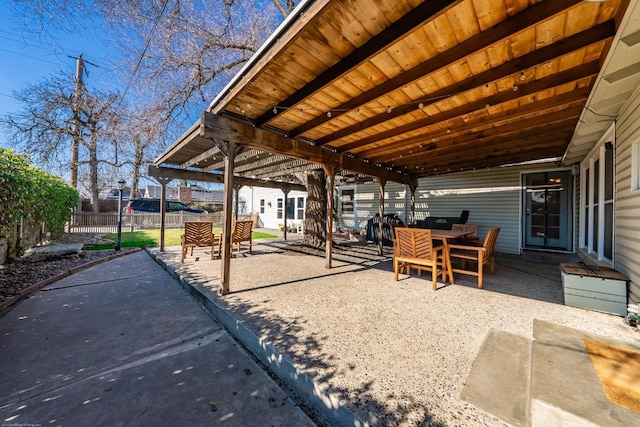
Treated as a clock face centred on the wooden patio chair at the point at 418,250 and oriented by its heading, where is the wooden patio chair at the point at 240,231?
the wooden patio chair at the point at 240,231 is roughly at 8 o'clock from the wooden patio chair at the point at 418,250.

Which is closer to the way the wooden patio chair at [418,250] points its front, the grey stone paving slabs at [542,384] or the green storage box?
the green storage box

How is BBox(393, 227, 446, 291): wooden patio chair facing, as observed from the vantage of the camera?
facing away from the viewer and to the right of the viewer

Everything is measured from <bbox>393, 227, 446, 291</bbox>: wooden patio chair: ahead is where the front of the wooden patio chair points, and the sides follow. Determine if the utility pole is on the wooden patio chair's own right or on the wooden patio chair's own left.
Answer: on the wooden patio chair's own left

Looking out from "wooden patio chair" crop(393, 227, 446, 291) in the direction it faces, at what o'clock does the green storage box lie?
The green storage box is roughly at 2 o'clock from the wooden patio chair.

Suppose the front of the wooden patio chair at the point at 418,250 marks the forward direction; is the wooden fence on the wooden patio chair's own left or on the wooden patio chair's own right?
on the wooden patio chair's own left

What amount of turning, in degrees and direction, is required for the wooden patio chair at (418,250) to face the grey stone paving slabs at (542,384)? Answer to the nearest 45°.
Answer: approximately 135° to its right

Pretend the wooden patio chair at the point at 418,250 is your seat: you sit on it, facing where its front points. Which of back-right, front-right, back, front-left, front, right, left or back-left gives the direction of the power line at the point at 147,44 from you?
back-left

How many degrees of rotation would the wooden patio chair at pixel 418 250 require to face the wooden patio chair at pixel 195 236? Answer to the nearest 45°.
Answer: approximately 135° to its left

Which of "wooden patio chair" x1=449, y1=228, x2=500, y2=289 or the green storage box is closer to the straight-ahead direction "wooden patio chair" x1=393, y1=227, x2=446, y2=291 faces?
the wooden patio chair

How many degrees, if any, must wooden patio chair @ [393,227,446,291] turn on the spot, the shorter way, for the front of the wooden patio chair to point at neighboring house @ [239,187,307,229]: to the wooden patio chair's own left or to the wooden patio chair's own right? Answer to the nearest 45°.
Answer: approximately 90° to the wooden patio chair's own left

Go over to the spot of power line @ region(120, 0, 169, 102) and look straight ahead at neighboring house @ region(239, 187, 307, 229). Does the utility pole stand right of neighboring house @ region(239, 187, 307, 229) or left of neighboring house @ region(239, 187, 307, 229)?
left
